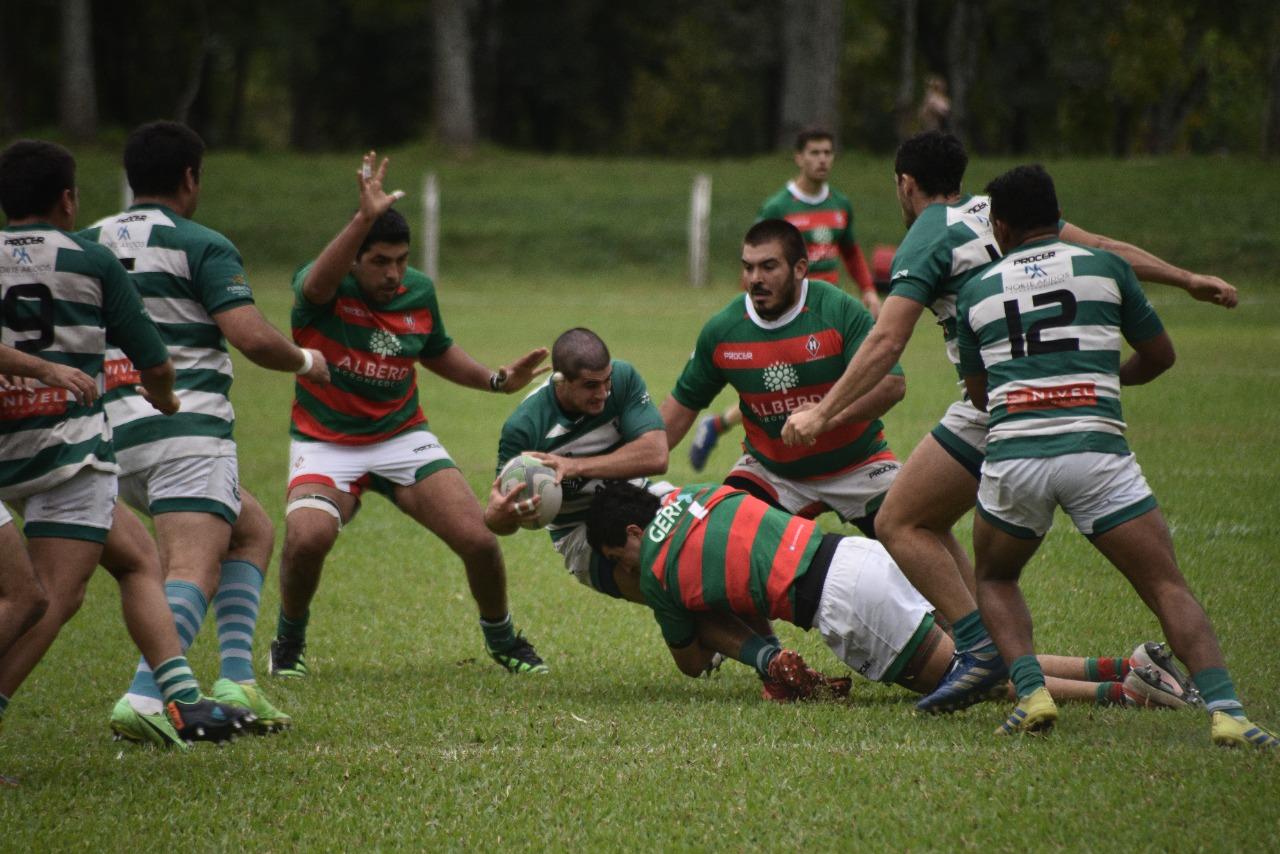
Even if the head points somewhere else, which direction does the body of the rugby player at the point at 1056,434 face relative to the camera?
away from the camera

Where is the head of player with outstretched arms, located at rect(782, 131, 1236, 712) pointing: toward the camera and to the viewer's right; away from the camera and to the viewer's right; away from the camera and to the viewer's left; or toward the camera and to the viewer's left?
away from the camera and to the viewer's left

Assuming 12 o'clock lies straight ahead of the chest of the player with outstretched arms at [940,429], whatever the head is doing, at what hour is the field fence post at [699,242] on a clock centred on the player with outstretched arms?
The field fence post is roughly at 1 o'clock from the player with outstretched arms.

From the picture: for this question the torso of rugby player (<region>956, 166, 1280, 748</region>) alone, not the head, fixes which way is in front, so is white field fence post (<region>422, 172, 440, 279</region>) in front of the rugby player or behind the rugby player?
in front

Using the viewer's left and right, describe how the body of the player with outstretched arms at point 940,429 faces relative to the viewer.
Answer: facing away from the viewer and to the left of the viewer

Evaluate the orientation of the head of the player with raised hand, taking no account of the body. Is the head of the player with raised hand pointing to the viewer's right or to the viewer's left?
to the viewer's right

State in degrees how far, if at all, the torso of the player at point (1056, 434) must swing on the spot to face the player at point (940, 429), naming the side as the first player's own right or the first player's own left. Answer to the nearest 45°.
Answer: approximately 45° to the first player's own left

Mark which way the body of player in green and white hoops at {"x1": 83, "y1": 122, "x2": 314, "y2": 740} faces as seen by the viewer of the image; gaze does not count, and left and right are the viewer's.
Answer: facing away from the viewer and to the right of the viewer

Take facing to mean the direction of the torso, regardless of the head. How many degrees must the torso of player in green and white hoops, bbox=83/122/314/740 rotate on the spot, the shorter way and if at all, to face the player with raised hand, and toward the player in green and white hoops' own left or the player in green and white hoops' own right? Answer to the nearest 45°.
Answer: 0° — they already face them

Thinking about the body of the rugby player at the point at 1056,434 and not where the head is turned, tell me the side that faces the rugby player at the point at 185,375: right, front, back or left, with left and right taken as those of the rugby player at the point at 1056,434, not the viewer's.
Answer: left

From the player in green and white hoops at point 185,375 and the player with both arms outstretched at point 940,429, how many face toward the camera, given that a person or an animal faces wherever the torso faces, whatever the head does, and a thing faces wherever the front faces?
0

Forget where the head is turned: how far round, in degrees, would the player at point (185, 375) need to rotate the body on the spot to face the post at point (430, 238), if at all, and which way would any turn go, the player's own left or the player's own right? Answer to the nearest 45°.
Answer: approximately 45° to the player's own left
